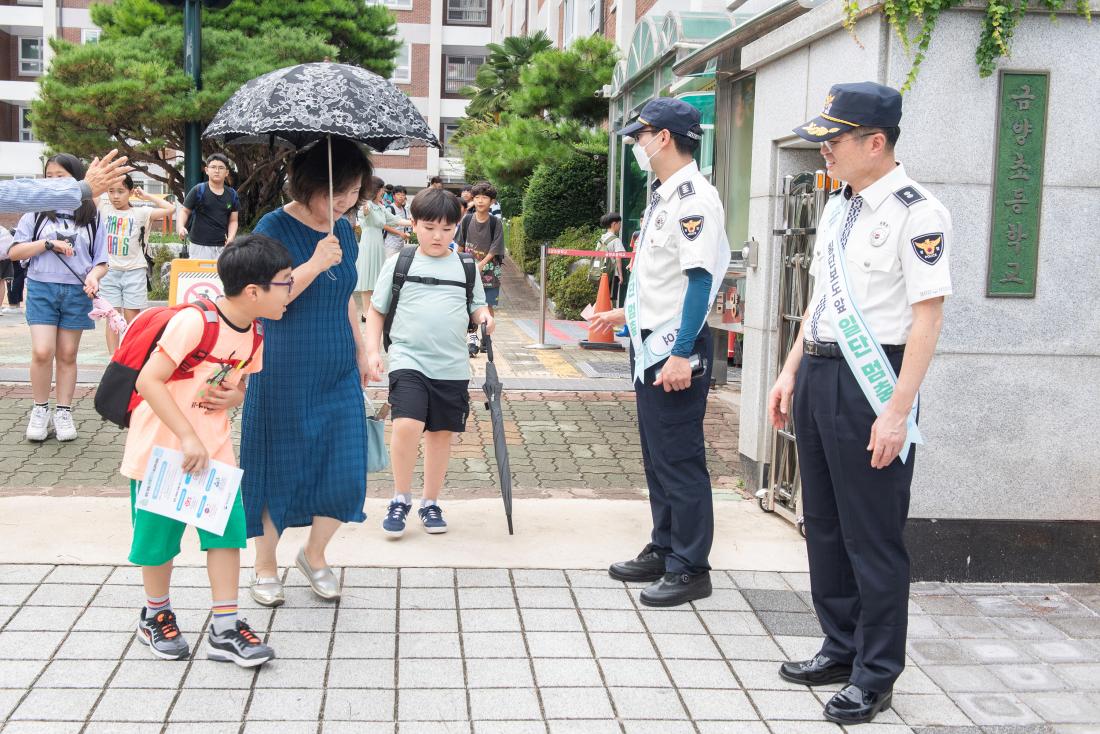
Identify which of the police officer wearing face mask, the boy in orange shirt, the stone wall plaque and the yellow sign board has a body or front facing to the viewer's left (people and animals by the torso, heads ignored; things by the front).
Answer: the police officer wearing face mask

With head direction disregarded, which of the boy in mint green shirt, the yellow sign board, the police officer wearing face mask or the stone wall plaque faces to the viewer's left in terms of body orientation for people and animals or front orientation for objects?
the police officer wearing face mask

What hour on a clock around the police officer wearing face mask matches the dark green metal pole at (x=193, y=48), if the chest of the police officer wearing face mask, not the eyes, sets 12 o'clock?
The dark green metal pole is roughly at 2 o'clock from the police officer wearing face mask.

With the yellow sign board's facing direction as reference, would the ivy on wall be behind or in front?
in front

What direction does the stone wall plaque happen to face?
toward the camera

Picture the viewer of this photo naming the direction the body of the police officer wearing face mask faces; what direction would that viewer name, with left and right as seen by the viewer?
facing to the left of the viewer

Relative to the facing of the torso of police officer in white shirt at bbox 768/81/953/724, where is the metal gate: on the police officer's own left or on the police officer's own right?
on the police officer's own right

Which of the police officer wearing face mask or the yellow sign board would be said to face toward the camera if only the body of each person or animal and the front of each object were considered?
the yellow sign board

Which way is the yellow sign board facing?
toward the camera

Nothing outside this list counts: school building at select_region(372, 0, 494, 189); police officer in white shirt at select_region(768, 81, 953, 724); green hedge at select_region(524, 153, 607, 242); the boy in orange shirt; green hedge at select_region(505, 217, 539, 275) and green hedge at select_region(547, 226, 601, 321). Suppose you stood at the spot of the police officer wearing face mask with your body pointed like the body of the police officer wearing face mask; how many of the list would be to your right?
4

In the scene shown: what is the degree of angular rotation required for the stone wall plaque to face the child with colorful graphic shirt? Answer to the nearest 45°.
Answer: approximately 90° to its right

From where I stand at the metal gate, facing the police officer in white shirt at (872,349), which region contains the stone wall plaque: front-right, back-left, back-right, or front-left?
front-left

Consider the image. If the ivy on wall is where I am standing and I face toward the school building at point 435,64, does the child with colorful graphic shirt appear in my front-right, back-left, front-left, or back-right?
front-left

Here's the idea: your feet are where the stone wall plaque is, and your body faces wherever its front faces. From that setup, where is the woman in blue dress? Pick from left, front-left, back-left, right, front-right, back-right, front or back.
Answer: front-right

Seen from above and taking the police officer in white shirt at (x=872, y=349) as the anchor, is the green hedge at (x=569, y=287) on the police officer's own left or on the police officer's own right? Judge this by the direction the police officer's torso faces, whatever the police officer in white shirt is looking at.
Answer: on the police officer's own right

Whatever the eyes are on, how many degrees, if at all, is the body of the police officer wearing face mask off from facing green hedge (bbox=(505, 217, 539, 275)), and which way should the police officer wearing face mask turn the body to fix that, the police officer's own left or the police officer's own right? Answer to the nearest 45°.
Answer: approximately 90° to the police officer's own right

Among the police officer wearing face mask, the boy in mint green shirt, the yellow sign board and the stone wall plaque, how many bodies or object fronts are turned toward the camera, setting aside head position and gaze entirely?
3

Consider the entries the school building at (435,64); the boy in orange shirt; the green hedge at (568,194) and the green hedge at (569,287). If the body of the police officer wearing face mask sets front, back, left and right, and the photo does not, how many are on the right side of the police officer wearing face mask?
3
